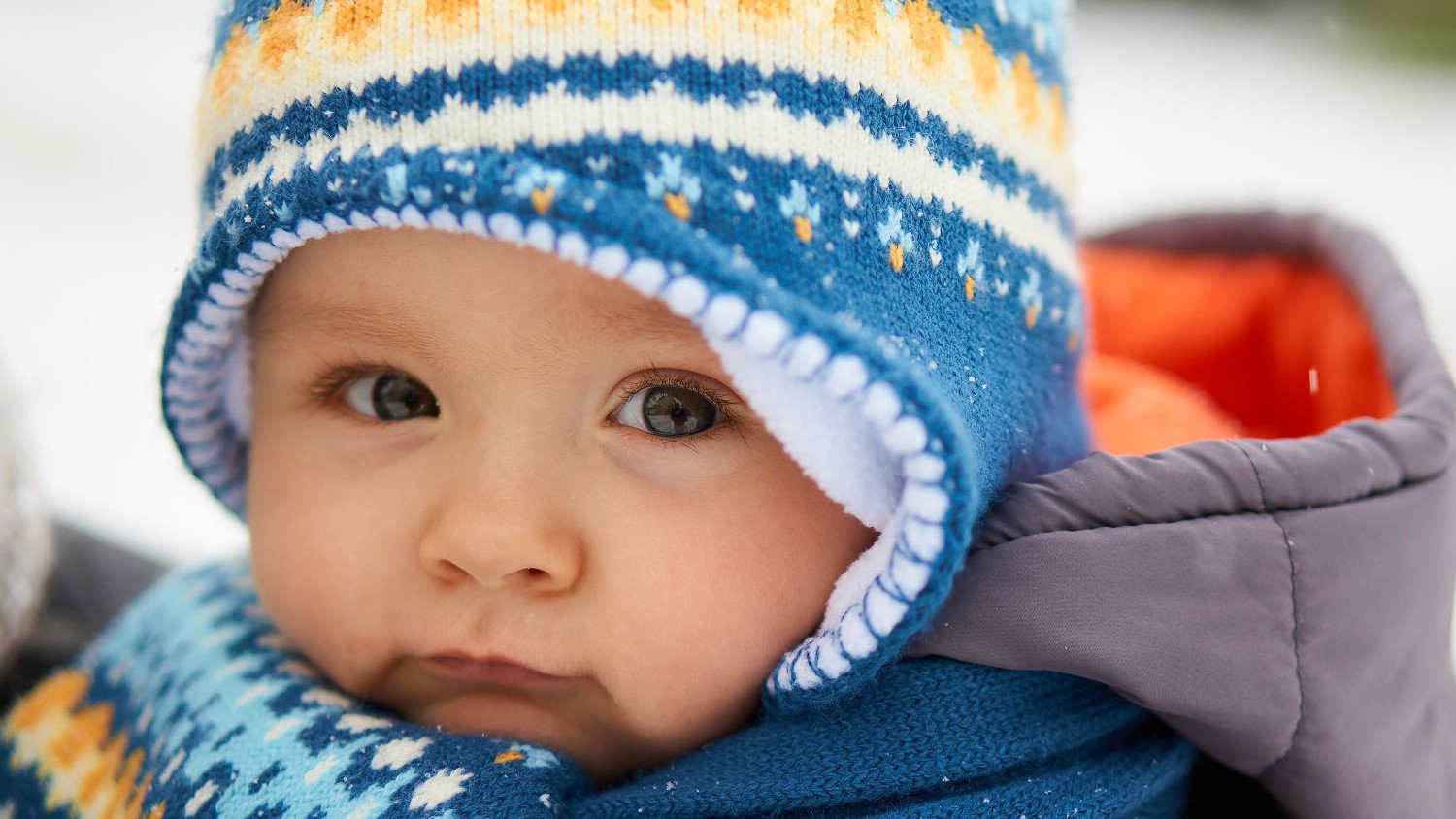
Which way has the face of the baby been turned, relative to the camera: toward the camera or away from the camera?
toward the camera

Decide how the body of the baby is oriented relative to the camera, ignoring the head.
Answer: toward the camera
